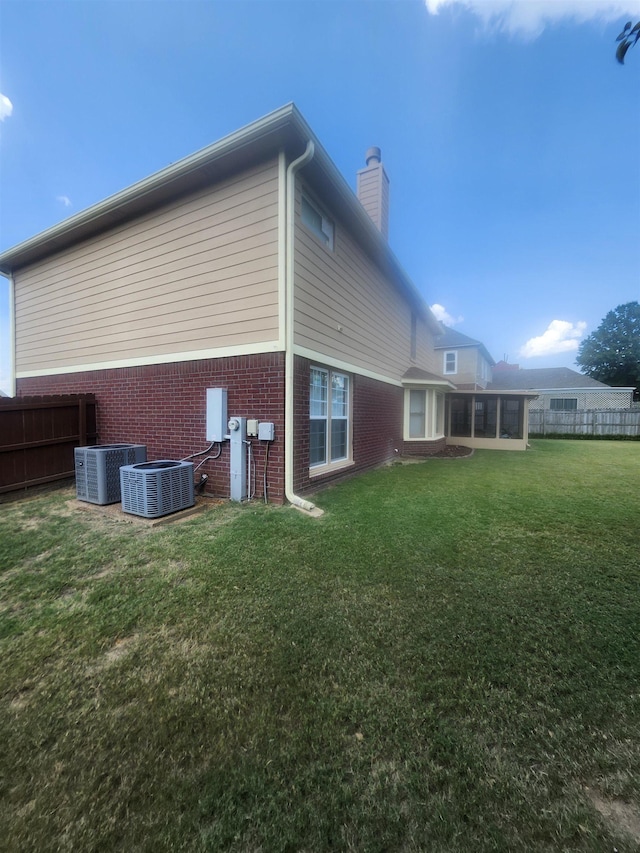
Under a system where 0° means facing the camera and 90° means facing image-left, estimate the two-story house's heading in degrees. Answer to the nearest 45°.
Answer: approximately 135°

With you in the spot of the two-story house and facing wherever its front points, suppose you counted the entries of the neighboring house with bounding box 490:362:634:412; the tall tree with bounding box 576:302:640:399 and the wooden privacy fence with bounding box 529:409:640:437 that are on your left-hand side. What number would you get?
0

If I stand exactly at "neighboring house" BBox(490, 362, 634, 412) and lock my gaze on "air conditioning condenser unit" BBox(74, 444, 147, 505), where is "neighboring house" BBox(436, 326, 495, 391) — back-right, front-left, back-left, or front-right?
front-right

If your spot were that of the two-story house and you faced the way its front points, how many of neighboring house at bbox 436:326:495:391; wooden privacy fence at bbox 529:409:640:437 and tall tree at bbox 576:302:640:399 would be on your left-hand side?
0

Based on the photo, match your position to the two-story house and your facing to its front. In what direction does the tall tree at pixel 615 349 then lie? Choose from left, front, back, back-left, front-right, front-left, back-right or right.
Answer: right

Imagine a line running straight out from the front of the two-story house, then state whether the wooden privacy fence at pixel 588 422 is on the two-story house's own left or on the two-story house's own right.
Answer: on the two-story house's own right

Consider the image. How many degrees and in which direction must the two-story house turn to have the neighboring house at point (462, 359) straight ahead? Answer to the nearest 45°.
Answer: approximately 90° to its right

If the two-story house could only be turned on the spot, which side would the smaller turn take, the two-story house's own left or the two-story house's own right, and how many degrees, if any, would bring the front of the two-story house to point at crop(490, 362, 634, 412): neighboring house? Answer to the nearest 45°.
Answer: approximately 90° to the two-story house's own right
